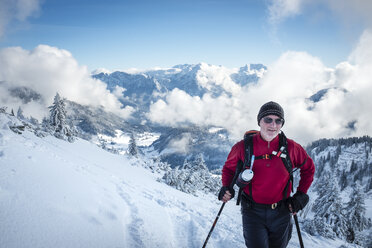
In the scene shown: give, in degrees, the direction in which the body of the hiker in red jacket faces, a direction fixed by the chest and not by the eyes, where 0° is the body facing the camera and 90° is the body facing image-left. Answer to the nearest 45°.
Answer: approximately 0°

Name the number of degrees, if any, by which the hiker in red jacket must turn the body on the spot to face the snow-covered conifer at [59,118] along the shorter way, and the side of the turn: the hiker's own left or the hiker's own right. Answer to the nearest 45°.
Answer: approximately 135° to the hiker's own right

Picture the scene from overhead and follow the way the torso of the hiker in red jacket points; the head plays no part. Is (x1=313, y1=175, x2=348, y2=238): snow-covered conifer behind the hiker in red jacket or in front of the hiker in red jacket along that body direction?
behind
